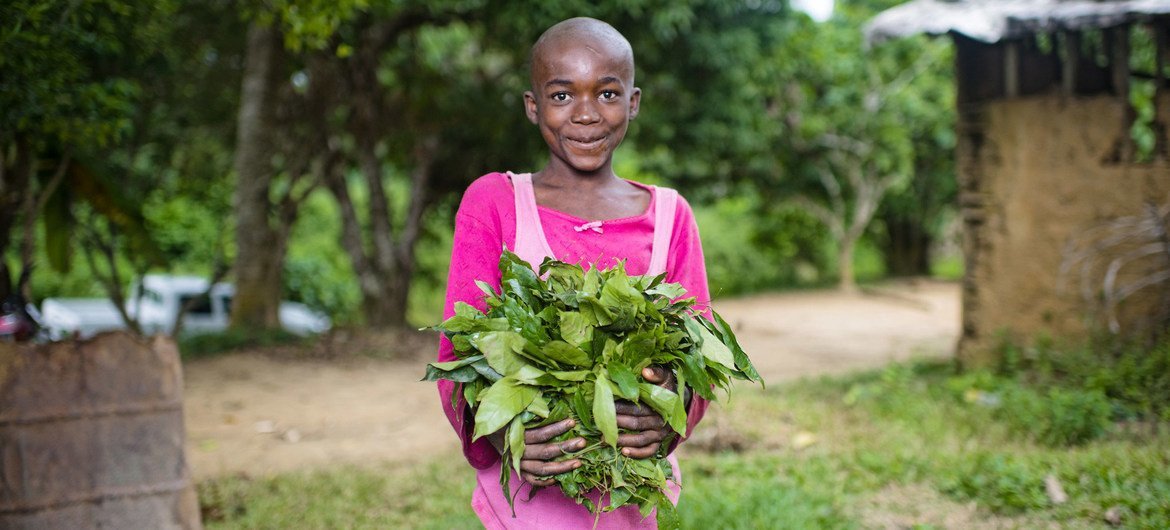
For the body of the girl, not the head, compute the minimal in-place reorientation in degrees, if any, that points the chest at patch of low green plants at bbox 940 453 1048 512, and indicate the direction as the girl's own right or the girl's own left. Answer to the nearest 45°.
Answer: approximately 135° to the girl's own left

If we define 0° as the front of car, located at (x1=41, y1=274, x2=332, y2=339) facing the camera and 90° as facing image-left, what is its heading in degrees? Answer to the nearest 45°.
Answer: approximately 270°

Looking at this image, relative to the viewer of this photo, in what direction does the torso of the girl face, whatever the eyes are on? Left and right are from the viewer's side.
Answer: facing the viewer

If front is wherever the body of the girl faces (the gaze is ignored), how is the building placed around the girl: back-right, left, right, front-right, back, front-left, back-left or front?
back-left

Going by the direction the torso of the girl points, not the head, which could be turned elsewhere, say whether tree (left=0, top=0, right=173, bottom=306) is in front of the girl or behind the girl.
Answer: behind

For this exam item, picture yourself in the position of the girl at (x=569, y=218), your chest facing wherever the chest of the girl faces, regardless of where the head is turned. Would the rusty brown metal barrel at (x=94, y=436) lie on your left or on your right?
on your right

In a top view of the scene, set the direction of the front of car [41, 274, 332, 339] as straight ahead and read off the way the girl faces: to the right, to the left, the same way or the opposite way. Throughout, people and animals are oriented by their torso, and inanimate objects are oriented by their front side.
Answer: to the right

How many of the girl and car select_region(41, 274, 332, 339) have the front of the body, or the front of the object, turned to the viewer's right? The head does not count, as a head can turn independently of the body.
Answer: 1

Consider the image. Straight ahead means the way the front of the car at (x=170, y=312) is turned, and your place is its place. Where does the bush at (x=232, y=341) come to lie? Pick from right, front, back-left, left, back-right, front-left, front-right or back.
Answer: right

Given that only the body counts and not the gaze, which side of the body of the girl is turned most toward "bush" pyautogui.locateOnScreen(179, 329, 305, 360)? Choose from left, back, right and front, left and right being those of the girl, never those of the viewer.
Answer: back

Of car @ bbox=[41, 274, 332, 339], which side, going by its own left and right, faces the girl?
right

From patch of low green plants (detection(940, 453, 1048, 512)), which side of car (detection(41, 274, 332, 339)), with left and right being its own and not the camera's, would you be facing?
right

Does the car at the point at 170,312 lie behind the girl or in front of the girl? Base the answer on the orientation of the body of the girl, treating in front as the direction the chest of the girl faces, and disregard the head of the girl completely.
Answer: behind
